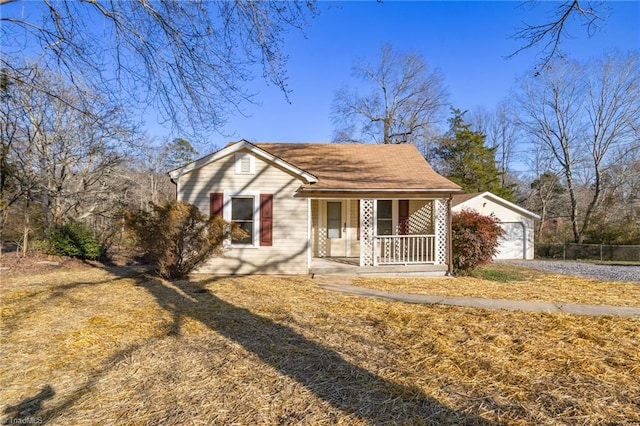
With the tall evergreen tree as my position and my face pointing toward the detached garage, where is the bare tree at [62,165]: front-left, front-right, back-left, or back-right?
front-right

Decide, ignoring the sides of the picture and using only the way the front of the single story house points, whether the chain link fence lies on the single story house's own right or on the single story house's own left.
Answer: on the single story house's own left

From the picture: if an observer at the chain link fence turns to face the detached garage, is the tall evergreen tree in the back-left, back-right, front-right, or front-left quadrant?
front-right

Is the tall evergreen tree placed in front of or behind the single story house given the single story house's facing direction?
behind

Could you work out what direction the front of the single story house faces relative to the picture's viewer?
facing the viewer

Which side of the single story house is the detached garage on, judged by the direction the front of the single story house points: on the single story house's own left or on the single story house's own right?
on the single story house's own left

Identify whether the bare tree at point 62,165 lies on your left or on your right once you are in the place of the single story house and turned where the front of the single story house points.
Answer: on your right

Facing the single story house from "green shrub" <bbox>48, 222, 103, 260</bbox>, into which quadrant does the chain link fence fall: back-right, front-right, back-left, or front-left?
front-left

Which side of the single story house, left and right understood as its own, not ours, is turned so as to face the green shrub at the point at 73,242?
right
